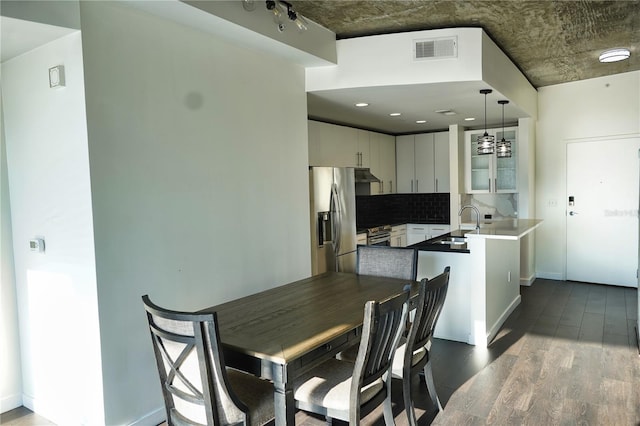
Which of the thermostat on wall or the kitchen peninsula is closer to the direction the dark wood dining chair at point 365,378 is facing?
the thermostat on wall

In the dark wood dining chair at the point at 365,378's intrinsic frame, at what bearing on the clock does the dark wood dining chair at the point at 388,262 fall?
the dark wood dining chair at the point at 388,262 is roughly at 2 o'clock from the dark wood dining chair at the point at 365,378.

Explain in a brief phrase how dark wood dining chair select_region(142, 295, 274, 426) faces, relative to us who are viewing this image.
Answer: facing away from the viewer and to the right of the viewer

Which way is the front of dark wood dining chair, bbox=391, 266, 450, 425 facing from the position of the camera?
facing away from the viewer and to the left of the viewer
